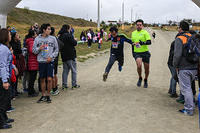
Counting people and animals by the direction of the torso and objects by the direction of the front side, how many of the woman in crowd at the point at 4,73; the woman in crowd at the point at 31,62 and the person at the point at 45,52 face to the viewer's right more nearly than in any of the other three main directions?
2

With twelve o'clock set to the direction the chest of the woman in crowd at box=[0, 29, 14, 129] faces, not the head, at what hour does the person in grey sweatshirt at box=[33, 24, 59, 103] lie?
The person in grey sweatshirt is roughly at 10 o'clock from the woman in crowd.

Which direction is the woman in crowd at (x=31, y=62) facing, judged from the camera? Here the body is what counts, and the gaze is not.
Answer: to the viewer's right

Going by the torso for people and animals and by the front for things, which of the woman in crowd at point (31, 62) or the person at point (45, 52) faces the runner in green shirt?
the woman in crowd

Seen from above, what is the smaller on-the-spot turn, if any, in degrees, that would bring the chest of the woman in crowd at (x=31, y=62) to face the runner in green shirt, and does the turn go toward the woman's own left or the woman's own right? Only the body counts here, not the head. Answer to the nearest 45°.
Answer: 0° — they already face them

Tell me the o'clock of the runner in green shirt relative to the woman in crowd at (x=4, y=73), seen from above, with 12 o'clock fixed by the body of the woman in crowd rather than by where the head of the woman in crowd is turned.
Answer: The runner in green shirt is roughly at 11 o'clock from the woman in crowd.

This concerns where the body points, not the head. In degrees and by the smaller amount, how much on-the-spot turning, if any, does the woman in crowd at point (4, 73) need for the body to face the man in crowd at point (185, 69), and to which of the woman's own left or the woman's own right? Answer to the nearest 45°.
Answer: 0° — they already face them

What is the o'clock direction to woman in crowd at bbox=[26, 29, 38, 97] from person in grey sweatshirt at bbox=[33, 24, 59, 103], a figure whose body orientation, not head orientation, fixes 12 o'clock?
The woman in crowd is roughly at 5 o'clock from the person in grey sweatshirt.

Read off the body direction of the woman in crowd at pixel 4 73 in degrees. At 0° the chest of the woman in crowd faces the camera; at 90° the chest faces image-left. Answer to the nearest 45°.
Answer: approximately 270°

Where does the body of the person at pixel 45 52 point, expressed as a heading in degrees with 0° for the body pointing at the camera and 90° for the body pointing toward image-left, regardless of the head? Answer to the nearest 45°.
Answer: approximately 0°

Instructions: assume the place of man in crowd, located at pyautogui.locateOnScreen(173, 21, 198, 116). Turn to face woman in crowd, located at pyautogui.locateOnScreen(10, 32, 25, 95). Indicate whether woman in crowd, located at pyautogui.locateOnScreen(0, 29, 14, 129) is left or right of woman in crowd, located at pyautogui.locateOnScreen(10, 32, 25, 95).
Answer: left
